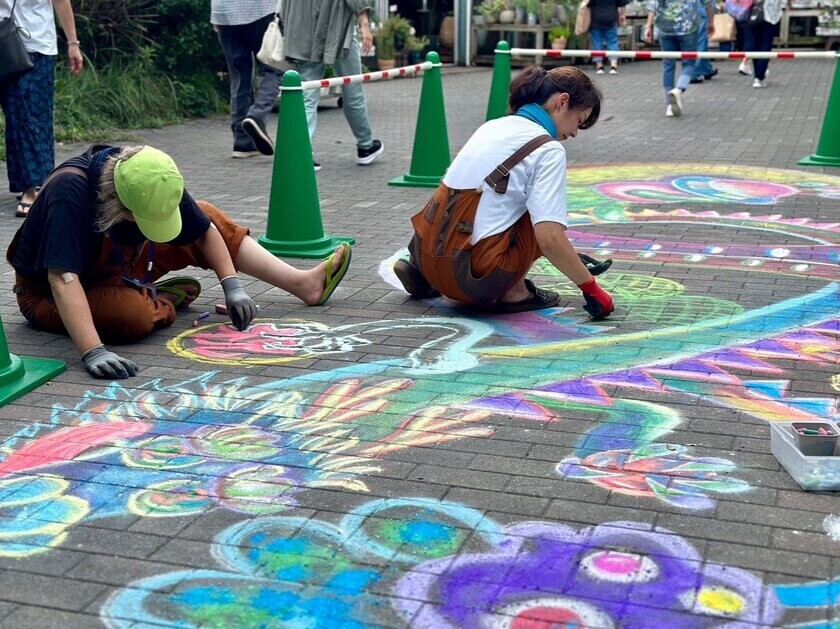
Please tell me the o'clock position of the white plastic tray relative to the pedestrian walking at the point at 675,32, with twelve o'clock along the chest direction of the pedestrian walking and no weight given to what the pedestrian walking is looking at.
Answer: The white plastic tray is roughly at 6 o'clock from the pedestrian walking.

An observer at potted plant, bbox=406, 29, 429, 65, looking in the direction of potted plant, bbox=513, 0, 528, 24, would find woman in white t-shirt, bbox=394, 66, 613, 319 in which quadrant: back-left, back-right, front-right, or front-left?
back-right

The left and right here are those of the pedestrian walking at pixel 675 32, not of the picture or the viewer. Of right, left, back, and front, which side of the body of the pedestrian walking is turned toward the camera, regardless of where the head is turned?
back

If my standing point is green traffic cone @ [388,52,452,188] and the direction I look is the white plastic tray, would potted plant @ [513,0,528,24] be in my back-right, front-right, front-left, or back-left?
back-left

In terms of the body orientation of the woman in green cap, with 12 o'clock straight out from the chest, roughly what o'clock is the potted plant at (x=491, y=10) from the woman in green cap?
The potted plant is roughly at 8 o'clock from the woman in green cap.

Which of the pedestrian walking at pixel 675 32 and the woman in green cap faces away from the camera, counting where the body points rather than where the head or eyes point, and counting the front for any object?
the pedestrian walking

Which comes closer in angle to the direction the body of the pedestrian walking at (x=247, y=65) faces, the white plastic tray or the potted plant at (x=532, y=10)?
the potted plant

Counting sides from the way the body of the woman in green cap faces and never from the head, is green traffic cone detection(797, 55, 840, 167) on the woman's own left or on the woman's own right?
on the woman's own left

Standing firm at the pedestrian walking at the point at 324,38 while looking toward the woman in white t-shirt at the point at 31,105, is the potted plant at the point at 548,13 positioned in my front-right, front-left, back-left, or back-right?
back-right

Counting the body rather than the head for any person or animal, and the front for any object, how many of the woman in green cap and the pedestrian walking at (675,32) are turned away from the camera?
1

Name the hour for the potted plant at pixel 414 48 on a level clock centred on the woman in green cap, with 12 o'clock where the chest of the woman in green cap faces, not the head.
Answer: The potted plant is roughly at 8 o'clock from the woman in green cap.

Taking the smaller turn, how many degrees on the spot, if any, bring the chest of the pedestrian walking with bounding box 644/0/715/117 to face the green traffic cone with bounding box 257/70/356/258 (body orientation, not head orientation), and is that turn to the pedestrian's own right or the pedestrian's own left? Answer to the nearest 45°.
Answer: approximately 180°

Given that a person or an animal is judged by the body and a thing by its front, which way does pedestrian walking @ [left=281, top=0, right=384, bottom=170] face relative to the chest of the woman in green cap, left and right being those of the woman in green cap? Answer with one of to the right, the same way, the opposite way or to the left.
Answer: to the left

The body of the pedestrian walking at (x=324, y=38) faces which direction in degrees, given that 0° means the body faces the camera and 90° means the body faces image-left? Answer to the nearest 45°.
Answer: approximately 225°

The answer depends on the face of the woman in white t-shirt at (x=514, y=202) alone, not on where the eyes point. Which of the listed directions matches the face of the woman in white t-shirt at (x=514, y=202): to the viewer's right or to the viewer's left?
to the viewer's right
